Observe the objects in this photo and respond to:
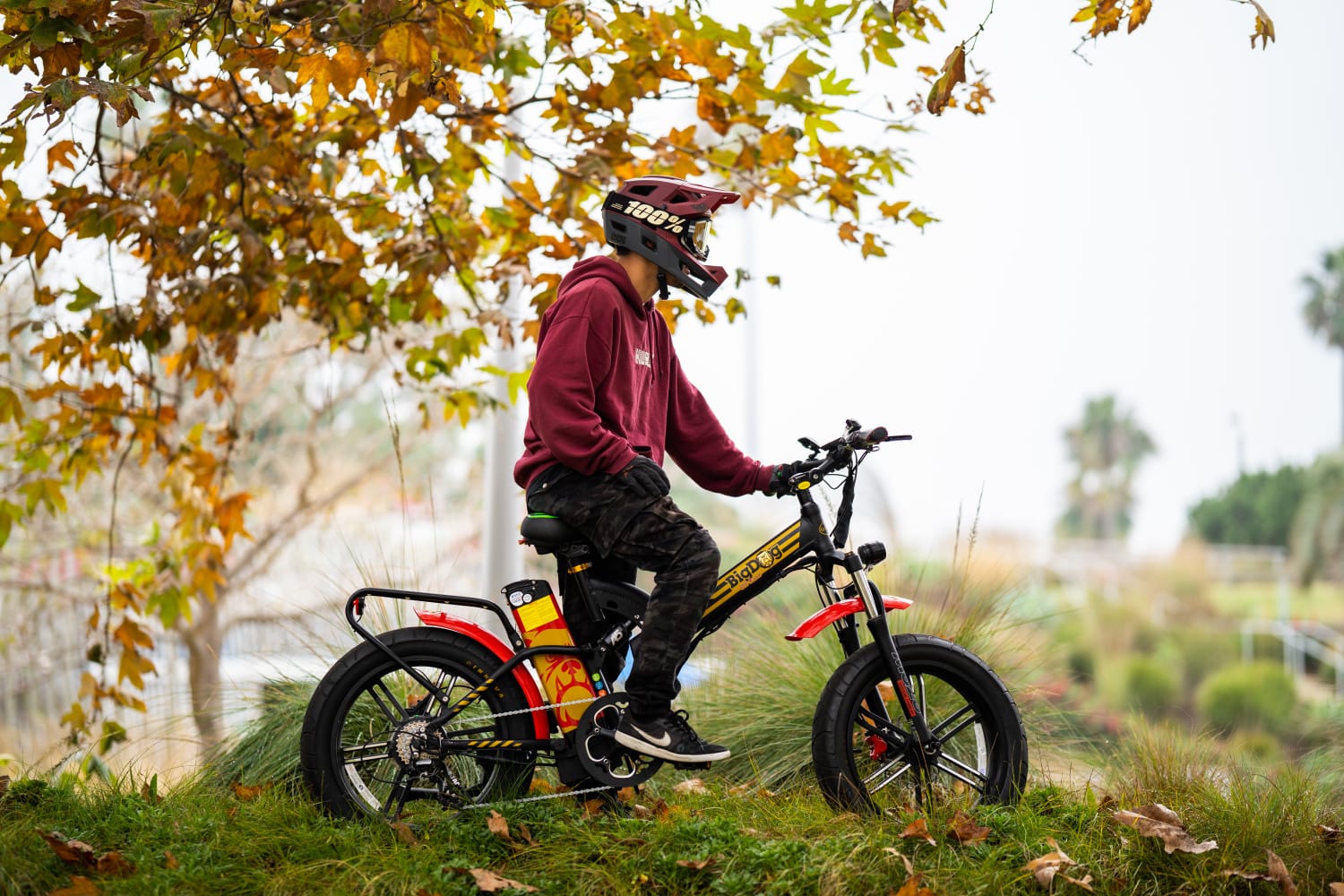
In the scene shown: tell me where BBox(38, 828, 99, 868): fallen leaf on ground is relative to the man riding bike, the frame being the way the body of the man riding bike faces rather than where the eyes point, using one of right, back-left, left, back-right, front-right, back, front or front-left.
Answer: back

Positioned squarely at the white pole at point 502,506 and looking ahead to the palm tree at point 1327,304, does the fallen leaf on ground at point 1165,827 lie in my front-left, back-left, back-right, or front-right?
back-right

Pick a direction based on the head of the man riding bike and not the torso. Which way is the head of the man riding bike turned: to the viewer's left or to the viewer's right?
to the viewer's right

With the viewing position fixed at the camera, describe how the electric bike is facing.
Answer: facing to the right of the viewer

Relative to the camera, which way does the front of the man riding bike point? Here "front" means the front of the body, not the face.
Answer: to the viewer's right

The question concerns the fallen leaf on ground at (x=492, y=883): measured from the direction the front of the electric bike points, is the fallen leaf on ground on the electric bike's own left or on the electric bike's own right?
on the electric bike's own right

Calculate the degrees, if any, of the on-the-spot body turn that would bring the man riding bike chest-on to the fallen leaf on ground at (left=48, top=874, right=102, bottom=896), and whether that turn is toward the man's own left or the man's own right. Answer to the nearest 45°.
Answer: approximately 180°

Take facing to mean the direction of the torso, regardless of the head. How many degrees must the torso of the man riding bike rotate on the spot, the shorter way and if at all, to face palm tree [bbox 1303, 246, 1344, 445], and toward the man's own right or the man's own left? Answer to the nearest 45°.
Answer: approximately 45° to the man's own left

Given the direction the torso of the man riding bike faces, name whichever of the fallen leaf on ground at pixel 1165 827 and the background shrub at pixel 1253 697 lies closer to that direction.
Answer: the fallen leaf on ground
